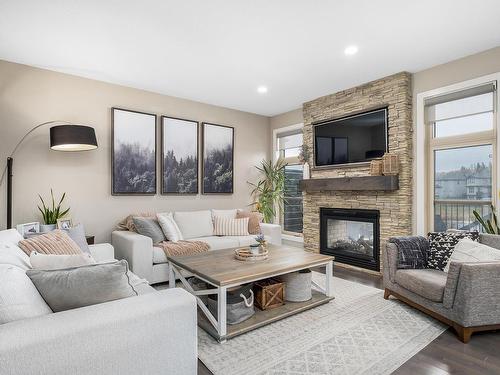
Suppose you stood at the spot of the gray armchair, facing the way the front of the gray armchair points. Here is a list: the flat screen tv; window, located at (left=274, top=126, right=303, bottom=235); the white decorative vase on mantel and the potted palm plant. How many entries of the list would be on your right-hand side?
4

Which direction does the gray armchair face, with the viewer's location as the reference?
facing the viewer and to the left of the viewer

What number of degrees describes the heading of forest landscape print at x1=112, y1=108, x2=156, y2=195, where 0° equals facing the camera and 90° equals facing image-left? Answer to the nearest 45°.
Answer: approximately 315°

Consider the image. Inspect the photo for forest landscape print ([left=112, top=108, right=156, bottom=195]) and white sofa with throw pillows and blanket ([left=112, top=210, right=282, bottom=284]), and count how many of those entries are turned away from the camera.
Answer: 0

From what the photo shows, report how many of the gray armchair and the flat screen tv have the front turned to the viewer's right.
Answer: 0

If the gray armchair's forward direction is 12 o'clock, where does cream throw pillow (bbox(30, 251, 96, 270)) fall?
The cream throw pillow is roughly at 12 o'clock from the gray armchair.

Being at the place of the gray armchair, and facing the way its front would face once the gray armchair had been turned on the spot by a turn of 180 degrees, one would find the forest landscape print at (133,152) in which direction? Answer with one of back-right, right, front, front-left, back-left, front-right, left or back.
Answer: back-left

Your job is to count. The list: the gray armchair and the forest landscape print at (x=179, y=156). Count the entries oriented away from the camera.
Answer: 0

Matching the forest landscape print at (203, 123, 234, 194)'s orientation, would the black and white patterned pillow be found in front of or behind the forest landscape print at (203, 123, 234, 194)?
in front

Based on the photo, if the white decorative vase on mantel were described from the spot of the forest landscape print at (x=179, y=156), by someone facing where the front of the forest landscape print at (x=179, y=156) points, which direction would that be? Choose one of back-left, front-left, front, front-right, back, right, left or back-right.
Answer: front-left

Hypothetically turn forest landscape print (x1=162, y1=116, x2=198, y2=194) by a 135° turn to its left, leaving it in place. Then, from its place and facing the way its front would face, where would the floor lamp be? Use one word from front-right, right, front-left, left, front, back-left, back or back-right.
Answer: back-left

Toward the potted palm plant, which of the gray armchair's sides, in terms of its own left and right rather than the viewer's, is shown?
right

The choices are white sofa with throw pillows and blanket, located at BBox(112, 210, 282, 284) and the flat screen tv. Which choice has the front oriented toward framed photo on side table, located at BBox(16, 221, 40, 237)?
the flat screen tv

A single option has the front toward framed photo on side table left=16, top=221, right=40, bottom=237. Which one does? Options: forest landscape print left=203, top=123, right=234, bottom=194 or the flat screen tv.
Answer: the flat screen tv

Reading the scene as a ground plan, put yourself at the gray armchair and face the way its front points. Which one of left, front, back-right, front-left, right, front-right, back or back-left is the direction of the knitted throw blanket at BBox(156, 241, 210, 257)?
front-right

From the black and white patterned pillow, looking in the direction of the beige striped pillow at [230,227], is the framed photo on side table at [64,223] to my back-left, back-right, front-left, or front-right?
front-left

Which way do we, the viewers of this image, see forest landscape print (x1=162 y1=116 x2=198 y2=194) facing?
facing the viewer and to the right of the viewer

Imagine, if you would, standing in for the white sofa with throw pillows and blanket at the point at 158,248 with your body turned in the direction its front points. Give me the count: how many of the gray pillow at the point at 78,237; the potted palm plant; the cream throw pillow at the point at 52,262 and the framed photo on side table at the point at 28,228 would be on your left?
1
